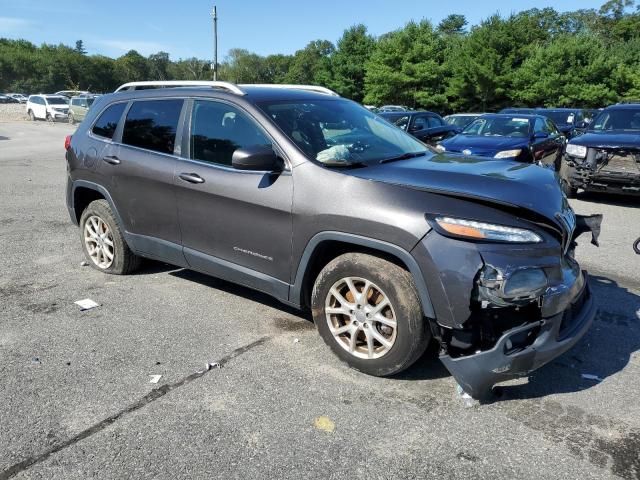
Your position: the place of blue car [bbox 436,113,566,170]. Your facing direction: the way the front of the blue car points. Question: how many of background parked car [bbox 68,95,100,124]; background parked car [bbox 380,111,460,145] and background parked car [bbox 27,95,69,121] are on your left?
0

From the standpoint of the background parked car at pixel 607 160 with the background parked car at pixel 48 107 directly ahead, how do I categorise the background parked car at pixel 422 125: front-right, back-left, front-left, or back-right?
front-right

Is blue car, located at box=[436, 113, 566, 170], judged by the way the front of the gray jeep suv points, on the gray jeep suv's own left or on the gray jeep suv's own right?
on the gray jeep suv's own left

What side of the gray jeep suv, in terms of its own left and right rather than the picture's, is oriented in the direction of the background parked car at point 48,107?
back

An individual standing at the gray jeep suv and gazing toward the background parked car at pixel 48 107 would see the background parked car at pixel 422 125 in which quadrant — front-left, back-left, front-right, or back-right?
front-right

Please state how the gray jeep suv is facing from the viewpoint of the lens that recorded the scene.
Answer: facing the viewer and to the right of the viewer

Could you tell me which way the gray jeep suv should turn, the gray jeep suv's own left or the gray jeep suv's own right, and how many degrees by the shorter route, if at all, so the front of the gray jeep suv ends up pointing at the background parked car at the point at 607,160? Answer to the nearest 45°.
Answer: approximately 90° to the gray jeep suv's own left

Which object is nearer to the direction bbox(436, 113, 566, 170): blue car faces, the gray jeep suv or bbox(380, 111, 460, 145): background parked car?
the gray jeep suv

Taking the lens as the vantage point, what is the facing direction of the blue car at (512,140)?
facing the viewer and to the left of the viewer

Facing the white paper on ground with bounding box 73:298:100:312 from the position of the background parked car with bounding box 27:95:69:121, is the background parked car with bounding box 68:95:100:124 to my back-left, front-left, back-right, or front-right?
front-left

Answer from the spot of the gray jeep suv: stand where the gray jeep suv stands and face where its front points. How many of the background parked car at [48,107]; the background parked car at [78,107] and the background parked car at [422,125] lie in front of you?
0

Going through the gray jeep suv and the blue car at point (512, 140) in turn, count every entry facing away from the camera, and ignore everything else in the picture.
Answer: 0

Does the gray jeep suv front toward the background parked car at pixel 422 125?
no

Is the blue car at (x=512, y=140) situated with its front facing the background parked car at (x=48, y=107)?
no

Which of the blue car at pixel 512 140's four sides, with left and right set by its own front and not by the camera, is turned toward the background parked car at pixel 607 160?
left

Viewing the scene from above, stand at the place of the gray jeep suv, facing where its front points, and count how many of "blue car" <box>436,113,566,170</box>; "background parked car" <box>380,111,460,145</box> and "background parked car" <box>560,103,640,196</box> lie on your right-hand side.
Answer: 0

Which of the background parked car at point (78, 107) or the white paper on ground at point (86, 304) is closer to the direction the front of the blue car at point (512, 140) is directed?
the white paper on ground

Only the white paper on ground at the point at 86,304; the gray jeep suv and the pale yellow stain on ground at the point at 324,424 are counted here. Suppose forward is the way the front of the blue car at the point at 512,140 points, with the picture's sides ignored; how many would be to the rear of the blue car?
0

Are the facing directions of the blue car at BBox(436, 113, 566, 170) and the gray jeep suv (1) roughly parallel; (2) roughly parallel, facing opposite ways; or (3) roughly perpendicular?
roughly perpendicular
